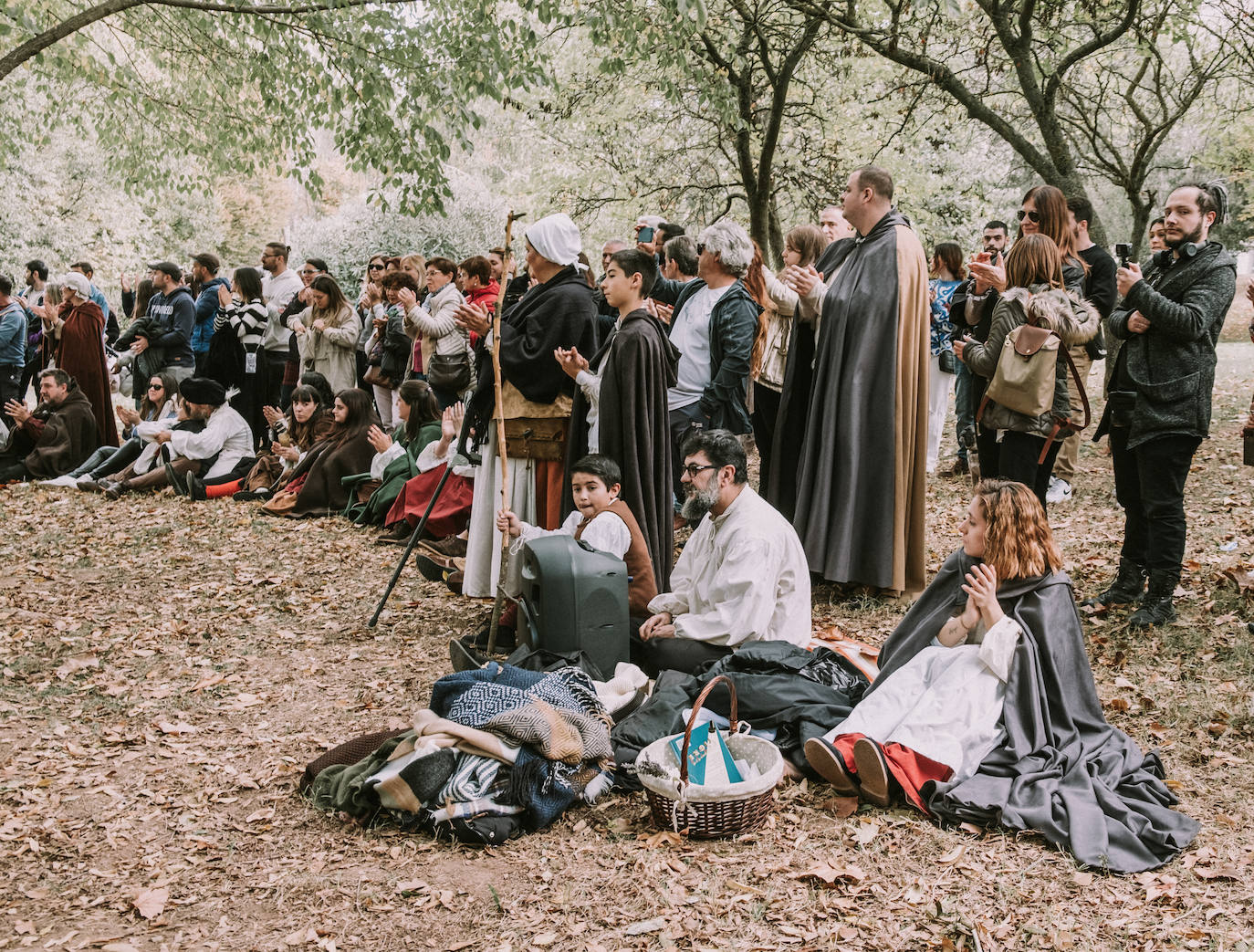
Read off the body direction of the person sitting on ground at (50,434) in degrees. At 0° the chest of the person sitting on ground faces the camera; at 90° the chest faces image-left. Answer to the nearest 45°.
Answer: approximately 90°

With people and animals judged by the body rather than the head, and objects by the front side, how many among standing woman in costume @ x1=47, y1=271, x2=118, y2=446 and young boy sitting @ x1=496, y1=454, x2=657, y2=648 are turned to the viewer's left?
2

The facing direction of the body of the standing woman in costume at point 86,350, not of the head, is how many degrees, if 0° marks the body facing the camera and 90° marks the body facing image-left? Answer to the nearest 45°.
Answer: approximately 90°

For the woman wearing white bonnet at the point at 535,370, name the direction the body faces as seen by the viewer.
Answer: to the viewer's left

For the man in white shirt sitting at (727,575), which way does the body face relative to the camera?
to the viewer's left

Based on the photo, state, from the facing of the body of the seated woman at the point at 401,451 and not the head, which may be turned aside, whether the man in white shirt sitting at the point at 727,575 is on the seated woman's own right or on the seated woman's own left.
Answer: on the seated woman's own left
